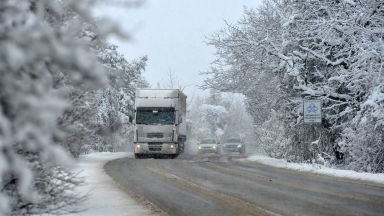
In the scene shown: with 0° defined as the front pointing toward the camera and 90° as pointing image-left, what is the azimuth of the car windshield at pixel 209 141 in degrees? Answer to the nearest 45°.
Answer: approximately 0°

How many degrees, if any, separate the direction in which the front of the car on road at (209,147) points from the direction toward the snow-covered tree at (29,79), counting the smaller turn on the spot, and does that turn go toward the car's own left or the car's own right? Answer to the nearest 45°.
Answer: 0° — it already faces it

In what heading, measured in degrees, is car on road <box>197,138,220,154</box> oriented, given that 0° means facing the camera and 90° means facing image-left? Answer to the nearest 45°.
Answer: approximately 0°

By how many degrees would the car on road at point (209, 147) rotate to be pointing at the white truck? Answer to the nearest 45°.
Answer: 0° — it already faces it

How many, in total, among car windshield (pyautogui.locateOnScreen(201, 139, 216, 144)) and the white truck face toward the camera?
2

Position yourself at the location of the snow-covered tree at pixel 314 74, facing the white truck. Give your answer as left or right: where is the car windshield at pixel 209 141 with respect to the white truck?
right

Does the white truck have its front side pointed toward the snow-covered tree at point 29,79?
yes
